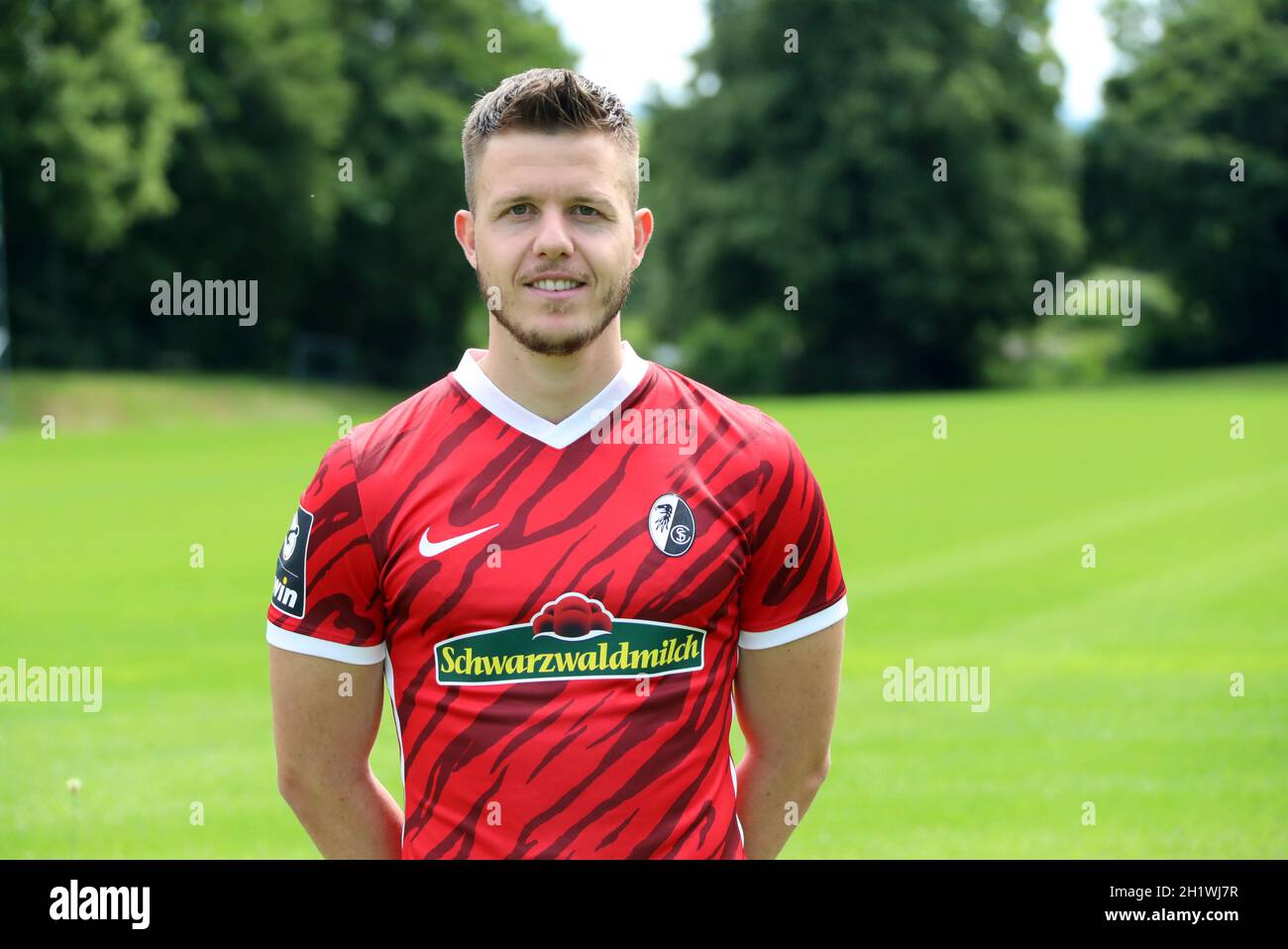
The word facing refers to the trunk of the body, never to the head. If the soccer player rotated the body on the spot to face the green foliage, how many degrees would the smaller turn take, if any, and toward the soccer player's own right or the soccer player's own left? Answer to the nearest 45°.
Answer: approximately 180°

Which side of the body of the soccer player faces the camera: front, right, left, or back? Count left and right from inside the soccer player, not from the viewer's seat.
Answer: front
